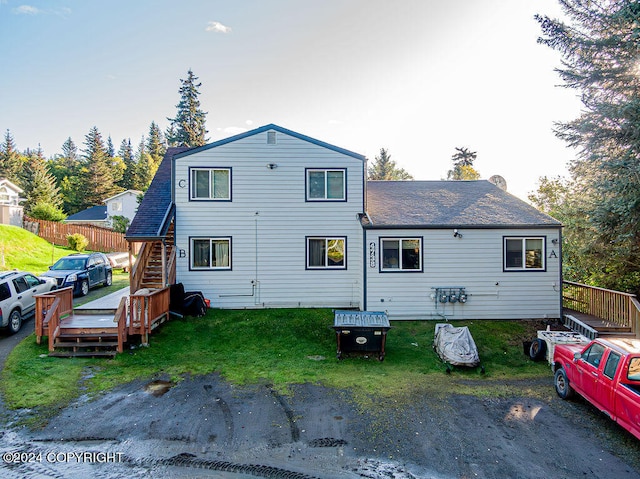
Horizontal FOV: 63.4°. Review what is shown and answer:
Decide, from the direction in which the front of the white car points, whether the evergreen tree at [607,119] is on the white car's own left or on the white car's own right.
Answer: on the white car's own right

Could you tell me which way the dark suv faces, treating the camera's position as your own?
facing the viewer and to the left of the viewer

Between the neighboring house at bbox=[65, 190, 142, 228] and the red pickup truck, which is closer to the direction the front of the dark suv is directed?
the red pickup truck

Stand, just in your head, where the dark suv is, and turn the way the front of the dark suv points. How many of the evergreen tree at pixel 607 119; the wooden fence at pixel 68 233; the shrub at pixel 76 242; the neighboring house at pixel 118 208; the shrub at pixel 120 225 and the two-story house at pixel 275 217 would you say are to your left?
2

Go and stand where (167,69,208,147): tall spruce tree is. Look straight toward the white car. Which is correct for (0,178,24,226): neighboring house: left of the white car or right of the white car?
right
